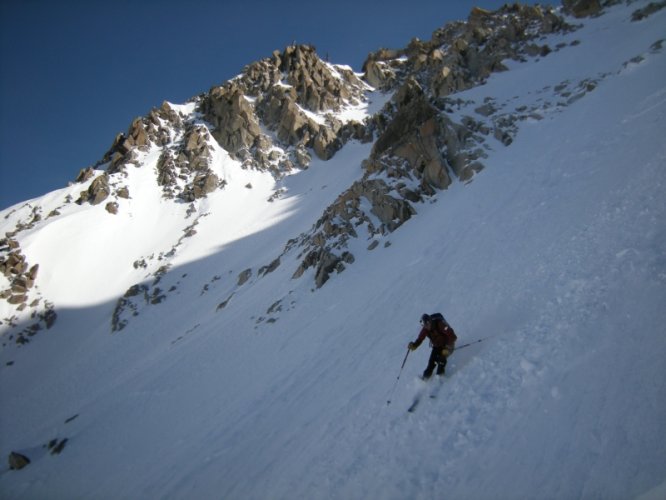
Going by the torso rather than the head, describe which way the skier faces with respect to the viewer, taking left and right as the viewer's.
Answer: facing the viewer and to the left of the viewer

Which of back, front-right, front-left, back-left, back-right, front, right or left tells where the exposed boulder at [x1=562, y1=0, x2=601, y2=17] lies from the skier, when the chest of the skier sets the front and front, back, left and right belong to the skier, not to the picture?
back
